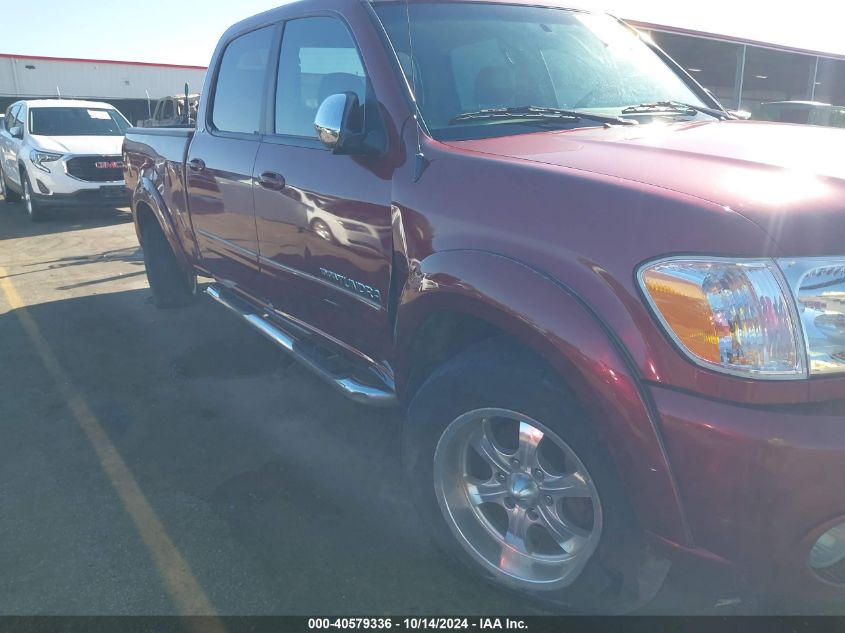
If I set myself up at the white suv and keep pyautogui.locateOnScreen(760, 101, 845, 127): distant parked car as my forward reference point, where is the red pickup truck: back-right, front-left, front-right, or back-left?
front-right

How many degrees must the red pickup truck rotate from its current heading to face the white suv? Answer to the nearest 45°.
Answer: approximately 180°

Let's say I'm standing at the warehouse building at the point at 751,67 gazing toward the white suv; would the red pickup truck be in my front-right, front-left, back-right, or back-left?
front-left

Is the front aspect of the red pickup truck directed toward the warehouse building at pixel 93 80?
no

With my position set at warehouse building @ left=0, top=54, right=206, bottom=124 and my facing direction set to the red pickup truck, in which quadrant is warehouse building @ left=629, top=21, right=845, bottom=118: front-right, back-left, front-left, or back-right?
front-left

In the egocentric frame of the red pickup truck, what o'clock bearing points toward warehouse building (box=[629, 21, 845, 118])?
The warehouse building is roughly at 8 o'clock from the red pickup truck.

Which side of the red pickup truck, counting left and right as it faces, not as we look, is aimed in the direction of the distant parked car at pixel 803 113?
left

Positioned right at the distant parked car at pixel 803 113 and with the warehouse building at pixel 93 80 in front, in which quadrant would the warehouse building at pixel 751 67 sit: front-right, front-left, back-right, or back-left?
front-right

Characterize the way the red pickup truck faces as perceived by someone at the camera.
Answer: facing the viewer and to the right of the viewer
